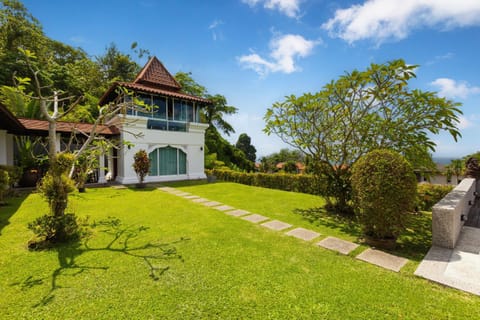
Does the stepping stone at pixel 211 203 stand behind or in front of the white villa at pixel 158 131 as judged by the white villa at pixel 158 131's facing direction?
in front

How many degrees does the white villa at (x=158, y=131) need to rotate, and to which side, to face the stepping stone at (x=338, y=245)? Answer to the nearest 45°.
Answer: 0° — it already faces it

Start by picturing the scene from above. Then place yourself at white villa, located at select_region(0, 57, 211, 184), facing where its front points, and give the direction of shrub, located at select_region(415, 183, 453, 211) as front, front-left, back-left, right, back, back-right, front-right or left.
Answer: front-left

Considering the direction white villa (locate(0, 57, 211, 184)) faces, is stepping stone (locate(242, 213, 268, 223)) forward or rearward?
forward

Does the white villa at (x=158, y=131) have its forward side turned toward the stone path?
yes

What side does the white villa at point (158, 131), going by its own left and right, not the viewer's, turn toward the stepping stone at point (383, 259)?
front

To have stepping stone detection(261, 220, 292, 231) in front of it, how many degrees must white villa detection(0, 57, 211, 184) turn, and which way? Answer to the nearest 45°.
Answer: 0° — it already faces it

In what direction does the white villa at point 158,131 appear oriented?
toward the camera

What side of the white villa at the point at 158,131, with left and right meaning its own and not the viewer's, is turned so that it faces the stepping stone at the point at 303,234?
front
